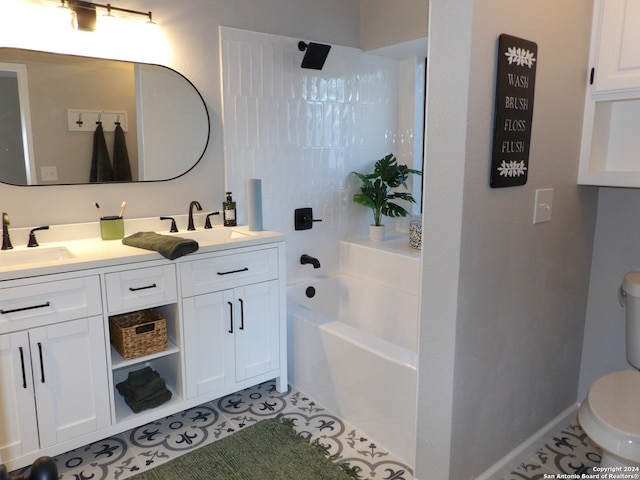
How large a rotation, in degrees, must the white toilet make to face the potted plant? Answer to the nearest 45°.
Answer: approximately 90° to its right

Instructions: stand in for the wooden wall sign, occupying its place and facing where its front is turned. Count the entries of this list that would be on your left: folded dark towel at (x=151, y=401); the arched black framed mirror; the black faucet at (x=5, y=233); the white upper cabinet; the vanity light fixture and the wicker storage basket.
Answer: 1

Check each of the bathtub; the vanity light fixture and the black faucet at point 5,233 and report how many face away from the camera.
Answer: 0

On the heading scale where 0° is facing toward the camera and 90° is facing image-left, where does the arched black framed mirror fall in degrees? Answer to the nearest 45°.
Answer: approximately 315°

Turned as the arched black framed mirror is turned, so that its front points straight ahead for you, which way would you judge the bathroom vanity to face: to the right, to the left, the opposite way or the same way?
the same way

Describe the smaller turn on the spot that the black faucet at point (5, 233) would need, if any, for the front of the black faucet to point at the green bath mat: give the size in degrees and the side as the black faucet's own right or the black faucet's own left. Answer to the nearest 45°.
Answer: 0° — it already faces it

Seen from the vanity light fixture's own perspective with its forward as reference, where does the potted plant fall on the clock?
The potted plant is roughly at 10 o'clock from the vanity light fixture.

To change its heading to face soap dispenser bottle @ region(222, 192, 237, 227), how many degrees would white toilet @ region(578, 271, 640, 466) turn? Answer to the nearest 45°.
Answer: approximately 45° to its right

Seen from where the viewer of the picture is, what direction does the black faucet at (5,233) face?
facing the viewer and to the right of the viewer

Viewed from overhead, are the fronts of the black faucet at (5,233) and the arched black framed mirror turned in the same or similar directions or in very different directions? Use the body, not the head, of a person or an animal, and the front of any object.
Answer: same or similar directions

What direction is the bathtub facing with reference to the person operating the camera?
facing the viewer and to the left of the viewer

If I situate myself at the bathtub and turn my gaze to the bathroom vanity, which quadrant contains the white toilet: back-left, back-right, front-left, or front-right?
back-left

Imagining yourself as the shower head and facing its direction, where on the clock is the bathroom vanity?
The bathroom vanity is roughly at 3 o'clock from the shower head.
